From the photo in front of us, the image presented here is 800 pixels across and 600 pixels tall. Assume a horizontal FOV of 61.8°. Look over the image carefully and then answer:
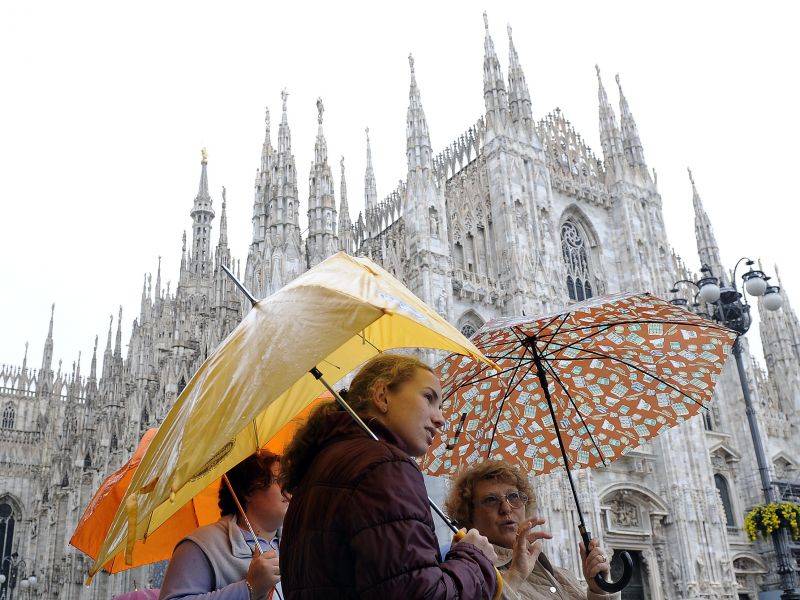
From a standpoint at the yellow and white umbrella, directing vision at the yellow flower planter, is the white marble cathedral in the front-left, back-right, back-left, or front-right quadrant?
front-left

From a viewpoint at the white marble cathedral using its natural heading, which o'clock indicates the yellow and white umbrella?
The yellow and white umbrella is roughly at 2 o'clock from the white marble cathedral.

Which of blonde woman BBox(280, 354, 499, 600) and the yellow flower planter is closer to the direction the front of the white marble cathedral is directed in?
the yellow flower planter

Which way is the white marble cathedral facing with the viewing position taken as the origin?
facing the viewer and to the right of the viewer

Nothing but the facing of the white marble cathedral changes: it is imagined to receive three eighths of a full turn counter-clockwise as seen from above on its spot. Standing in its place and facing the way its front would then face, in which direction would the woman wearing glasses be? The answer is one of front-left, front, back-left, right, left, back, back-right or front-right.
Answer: back

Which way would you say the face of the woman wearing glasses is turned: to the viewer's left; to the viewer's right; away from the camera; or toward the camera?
toward the camera
